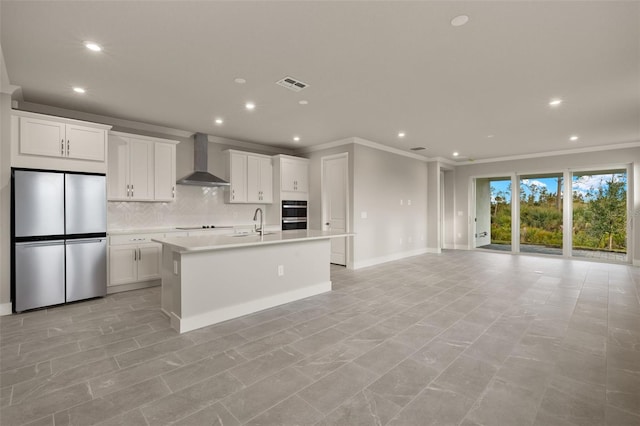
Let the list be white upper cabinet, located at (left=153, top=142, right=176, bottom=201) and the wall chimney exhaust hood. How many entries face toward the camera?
2

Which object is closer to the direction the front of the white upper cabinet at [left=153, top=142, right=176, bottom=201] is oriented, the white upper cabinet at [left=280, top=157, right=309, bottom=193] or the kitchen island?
the kitchen island

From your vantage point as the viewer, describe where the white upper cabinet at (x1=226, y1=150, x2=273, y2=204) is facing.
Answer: facing the viewer and to the right of the viewer

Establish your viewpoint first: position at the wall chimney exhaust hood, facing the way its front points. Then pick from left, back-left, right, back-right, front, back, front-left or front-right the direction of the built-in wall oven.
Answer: left

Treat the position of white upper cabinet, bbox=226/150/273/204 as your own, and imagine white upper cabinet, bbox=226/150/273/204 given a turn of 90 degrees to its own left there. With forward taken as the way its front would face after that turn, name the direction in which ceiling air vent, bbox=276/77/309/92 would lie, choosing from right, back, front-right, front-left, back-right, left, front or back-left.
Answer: back-right

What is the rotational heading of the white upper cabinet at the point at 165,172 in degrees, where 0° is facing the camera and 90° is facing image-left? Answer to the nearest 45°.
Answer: approximately 0°

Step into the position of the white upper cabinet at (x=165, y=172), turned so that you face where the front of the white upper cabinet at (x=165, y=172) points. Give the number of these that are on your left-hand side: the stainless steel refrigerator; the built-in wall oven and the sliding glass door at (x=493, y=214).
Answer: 2

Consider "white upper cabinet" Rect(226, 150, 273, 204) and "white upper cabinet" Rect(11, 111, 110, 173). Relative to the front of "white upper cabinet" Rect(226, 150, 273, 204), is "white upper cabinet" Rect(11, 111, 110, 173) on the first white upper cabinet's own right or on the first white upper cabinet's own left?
on the first white upper cabinet's own right

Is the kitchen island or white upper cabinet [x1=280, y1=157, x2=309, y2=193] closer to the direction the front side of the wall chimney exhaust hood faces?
the kitchen island

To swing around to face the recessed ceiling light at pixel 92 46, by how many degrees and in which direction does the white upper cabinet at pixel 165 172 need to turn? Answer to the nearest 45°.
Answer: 0° — it already faces it

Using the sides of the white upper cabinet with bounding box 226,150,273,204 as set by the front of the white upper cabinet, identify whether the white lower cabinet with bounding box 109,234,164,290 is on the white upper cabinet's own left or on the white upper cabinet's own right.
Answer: on the white upper cabinet's own right

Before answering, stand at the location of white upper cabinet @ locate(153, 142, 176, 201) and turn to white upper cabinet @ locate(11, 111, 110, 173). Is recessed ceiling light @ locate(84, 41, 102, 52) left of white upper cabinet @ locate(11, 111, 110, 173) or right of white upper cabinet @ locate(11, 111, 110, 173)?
left

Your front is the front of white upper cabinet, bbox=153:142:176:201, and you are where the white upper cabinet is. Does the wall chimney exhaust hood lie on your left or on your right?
on your left
